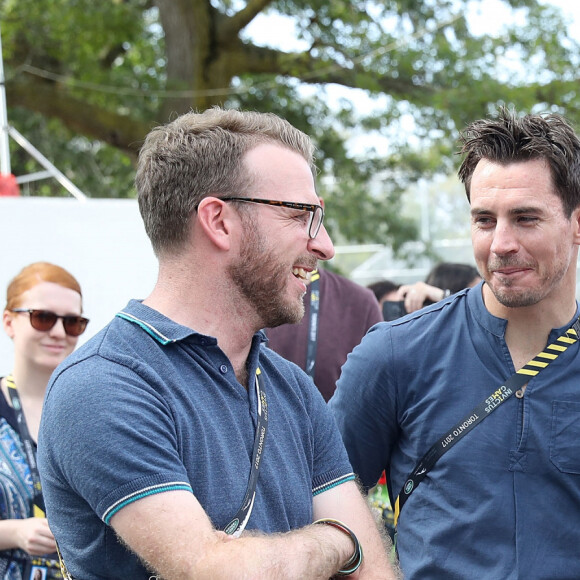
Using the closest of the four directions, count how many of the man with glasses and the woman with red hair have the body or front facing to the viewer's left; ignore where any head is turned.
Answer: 0

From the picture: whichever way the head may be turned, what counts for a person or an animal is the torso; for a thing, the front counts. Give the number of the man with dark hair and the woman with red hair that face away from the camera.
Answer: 0

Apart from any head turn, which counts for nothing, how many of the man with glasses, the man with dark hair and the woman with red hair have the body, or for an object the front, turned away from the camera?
0

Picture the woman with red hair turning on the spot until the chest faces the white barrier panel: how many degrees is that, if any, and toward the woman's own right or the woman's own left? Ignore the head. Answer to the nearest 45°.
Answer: approximately 135° to the woman's own left

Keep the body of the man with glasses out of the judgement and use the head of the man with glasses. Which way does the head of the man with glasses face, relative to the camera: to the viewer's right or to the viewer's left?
to the viewer's right

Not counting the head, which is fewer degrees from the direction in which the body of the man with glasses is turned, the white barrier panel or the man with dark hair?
the man with dark hair

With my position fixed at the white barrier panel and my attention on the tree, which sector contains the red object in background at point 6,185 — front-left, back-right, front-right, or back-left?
front-left

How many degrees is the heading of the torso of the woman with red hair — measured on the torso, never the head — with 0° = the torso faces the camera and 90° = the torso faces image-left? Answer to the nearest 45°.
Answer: approximately 315°

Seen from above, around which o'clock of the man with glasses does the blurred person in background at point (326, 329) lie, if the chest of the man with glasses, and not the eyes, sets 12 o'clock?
The blurred person in background is roughly at 8 o'clock from the man with glasses.

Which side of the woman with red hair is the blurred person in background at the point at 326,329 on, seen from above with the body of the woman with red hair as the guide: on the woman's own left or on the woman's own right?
on the woman's own left

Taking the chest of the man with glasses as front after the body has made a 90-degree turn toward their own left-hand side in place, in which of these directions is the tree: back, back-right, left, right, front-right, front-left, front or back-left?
front-left

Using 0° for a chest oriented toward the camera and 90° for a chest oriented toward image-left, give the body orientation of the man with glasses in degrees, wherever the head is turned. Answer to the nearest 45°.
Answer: approximately 315°

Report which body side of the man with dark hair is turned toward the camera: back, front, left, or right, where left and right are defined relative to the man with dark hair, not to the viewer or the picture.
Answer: front

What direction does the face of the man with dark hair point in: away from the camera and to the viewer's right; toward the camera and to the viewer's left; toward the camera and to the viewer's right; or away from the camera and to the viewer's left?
toward the camera and to the viewer's left
